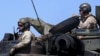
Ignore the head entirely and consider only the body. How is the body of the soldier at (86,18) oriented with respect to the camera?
to the viewer's left

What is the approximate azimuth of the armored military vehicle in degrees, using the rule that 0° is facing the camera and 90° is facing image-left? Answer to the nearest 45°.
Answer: approximately 45°
